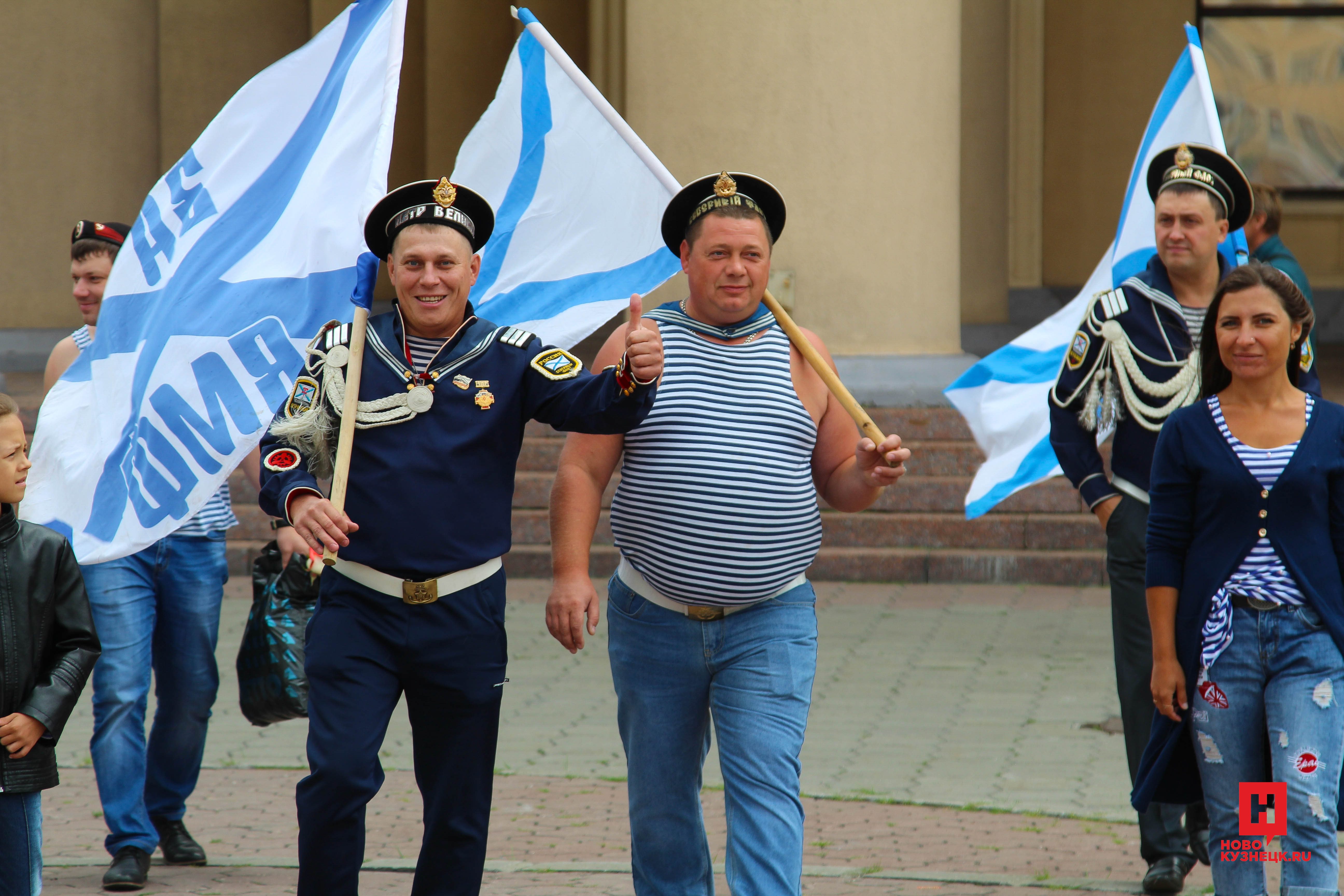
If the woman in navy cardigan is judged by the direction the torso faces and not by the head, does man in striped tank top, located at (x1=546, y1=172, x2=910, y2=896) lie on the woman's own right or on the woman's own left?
on the woman's own right

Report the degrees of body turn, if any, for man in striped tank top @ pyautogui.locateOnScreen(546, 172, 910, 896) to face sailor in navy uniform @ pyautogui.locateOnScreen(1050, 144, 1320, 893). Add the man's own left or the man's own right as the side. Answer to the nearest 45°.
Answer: approximately 135° to the man's own left

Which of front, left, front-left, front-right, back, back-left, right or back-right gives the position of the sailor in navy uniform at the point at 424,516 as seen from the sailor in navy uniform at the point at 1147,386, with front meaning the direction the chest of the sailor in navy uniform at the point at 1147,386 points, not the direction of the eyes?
front-right

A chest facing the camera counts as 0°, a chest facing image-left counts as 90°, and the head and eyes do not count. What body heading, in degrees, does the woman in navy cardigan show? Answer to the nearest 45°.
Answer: approximately 0°

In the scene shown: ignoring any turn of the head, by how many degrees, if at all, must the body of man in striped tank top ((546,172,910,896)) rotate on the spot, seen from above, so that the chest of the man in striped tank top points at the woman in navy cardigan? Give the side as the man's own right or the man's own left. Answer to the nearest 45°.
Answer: approximately 90° to the man's own left

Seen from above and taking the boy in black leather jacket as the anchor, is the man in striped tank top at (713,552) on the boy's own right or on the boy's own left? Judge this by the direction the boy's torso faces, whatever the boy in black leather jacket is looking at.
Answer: on the boy's own left
